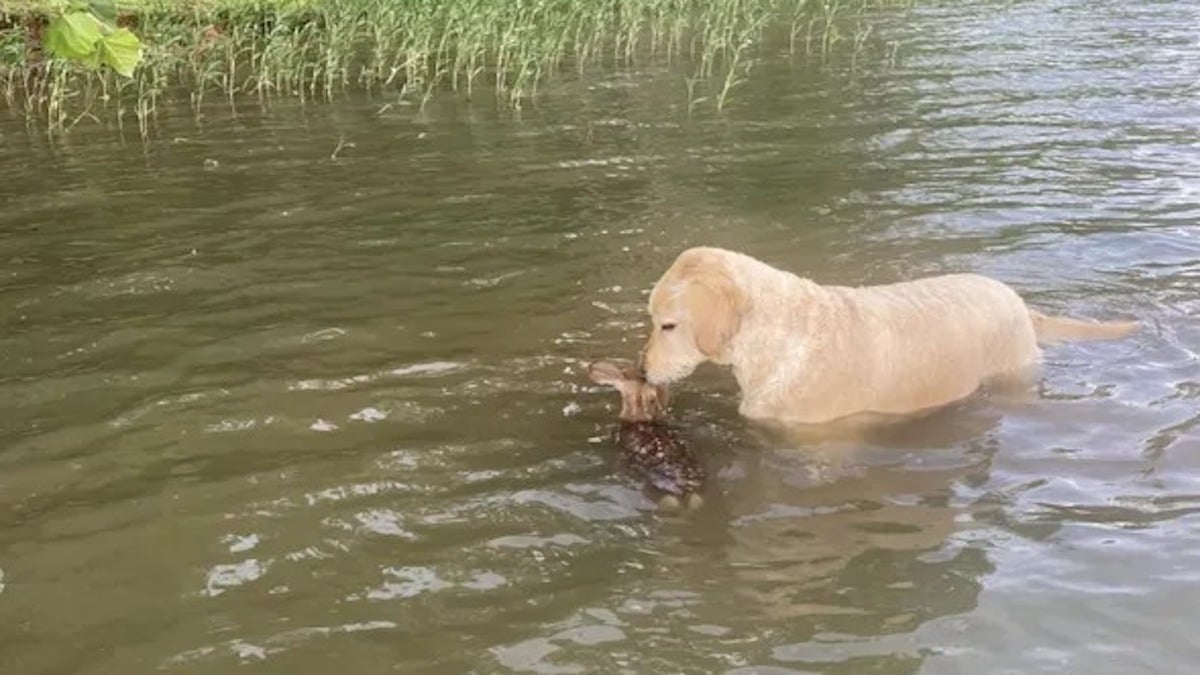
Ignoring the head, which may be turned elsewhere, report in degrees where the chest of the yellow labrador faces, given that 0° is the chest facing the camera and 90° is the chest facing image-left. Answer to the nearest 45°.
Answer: approximately 90°
